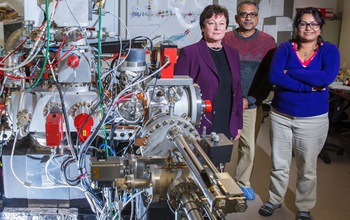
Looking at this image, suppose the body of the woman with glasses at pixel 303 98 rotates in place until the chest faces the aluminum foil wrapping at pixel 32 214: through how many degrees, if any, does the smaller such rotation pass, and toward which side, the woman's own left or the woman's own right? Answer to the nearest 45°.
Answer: approximately 45° to the woman's own right

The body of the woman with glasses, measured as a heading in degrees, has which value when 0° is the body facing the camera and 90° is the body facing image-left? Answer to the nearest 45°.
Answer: approximately 0°
